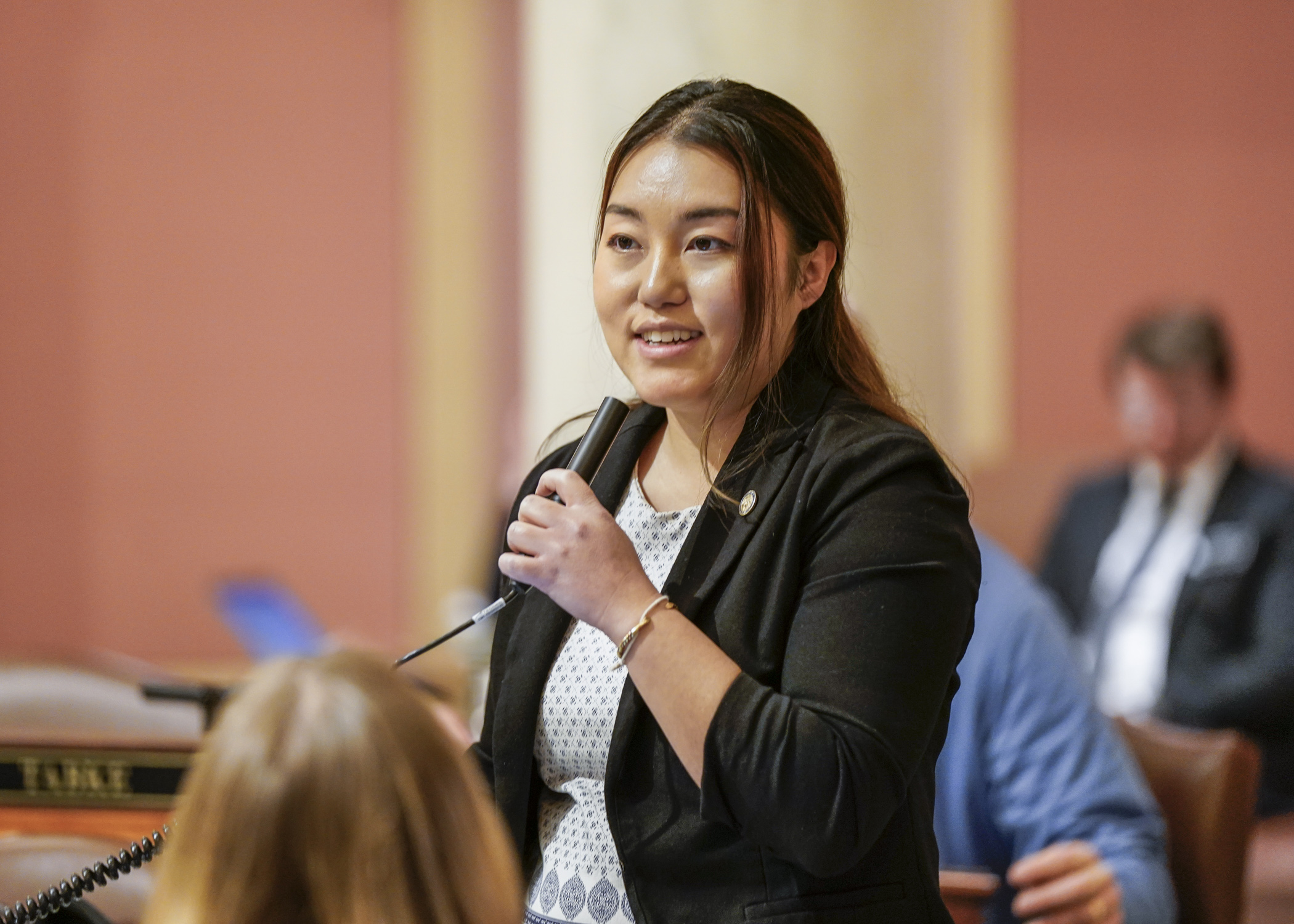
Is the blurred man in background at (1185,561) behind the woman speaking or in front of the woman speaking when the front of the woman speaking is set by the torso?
behind

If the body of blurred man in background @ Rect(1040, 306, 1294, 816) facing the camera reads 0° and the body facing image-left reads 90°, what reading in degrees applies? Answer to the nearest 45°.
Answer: approximately 45°

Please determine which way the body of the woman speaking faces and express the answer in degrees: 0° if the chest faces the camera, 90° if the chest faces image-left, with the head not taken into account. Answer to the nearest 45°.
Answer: approximately 45°
